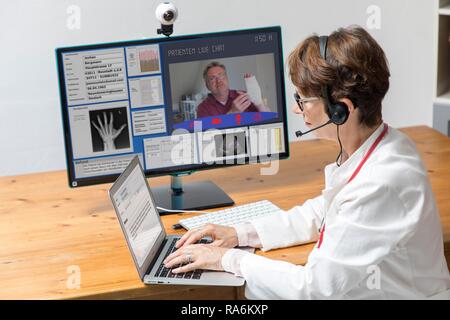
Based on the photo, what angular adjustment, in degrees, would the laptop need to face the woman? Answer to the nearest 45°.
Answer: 0° — it already faces them

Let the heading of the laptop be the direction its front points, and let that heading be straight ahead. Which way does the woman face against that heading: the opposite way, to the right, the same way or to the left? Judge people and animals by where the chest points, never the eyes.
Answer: the opposite way

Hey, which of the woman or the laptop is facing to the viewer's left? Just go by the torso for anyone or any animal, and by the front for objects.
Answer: the woman

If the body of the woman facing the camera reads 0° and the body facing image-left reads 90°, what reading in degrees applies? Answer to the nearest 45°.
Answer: approximately 90°

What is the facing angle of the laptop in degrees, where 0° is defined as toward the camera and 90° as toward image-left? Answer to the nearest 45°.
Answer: approximately 270°

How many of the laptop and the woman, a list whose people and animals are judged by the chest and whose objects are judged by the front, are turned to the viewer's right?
1

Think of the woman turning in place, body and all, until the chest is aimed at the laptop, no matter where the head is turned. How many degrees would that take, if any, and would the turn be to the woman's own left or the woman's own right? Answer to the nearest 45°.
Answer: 0° — they already face it
